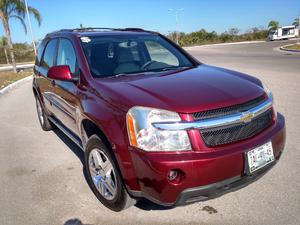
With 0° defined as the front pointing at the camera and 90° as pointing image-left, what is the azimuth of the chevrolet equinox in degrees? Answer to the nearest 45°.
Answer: approximately 315°

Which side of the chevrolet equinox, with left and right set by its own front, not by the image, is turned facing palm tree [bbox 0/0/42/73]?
back
